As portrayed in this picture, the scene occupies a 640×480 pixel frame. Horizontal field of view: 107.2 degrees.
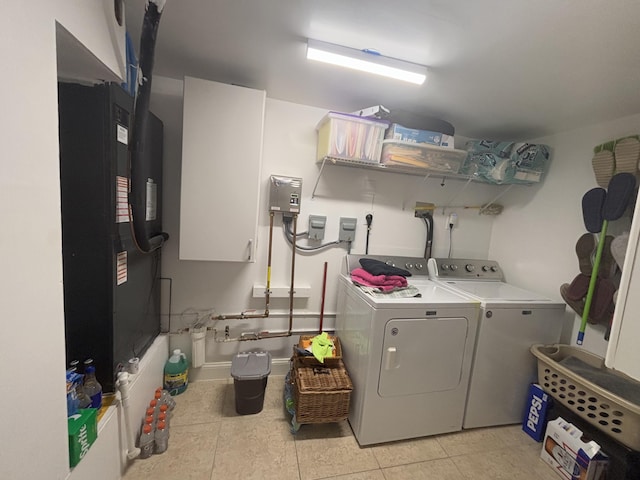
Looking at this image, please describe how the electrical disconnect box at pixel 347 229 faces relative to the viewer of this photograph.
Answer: facing the viewer

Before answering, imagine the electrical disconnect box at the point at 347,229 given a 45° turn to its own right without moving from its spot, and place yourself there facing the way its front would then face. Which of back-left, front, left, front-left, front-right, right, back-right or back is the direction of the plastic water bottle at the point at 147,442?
front

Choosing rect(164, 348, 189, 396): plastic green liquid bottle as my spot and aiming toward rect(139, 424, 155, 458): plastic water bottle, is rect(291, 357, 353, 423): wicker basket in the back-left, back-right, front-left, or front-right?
front-left

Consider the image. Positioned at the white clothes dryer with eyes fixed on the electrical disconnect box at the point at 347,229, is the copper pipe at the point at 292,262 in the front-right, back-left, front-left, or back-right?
front-left

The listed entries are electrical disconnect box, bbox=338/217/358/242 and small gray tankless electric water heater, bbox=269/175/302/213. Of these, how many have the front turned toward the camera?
2

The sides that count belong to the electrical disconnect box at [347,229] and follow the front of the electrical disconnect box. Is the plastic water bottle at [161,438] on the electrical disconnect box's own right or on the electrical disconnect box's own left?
on the electrical disconnect box's own right

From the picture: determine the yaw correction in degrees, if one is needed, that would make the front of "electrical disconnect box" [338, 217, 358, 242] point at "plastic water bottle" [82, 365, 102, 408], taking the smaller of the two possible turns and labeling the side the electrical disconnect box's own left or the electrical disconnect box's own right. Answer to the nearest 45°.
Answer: approximately 45° to the electrical disconnect box's own right

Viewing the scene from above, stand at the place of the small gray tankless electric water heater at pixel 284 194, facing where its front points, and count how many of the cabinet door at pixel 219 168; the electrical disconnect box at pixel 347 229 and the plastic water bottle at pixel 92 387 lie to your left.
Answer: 1

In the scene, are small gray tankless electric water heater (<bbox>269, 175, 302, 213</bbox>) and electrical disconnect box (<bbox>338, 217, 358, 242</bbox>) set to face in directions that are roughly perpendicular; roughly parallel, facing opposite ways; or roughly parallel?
roughly parallel

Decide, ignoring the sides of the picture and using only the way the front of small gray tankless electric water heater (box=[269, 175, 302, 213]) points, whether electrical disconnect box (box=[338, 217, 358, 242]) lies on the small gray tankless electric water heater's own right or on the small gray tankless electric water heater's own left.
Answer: on the small gray tankless electric water heater's own left

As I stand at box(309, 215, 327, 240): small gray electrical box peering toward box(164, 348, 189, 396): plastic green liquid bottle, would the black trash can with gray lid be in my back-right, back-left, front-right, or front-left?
front-left

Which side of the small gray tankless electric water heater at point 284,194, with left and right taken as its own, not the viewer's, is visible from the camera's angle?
front

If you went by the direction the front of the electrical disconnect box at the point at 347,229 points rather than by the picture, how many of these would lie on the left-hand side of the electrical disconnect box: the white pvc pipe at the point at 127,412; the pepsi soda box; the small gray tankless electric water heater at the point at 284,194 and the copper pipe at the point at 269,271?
1
